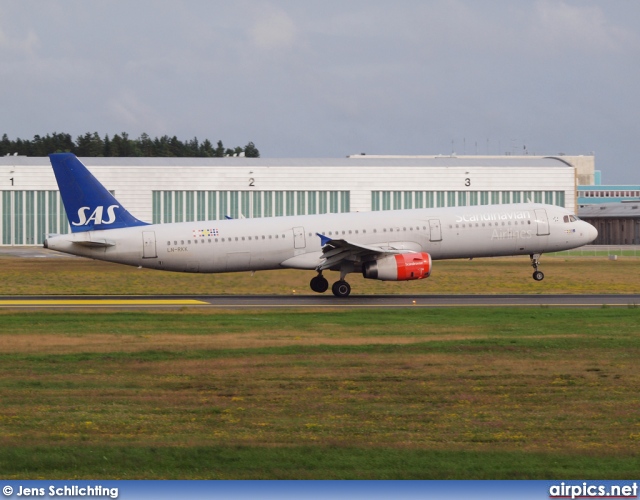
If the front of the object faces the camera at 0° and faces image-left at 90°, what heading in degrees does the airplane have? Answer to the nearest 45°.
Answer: approximately 270°
